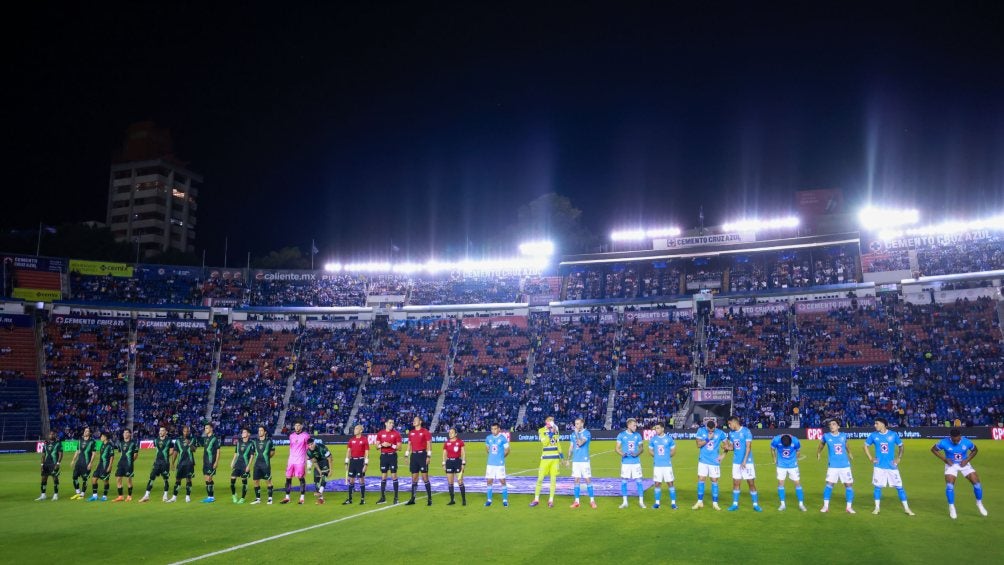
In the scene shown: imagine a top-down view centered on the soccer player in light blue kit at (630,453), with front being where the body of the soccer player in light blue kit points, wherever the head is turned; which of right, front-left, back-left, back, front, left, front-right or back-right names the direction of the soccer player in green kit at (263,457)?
right

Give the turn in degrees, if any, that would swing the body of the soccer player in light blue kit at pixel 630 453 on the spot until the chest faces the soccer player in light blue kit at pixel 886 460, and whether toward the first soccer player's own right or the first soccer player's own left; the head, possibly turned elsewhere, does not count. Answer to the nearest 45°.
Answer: approximately 90° to the first soccer player's own left

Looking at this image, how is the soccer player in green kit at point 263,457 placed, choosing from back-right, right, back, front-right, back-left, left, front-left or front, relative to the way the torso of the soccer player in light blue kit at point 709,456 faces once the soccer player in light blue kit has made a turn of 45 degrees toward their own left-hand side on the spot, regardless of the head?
back-right

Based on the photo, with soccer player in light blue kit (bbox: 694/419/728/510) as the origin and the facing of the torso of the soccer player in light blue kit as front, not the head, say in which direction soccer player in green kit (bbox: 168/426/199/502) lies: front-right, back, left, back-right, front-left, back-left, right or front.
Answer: right

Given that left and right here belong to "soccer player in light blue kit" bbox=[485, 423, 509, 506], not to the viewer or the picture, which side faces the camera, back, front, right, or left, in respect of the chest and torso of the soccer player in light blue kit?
front

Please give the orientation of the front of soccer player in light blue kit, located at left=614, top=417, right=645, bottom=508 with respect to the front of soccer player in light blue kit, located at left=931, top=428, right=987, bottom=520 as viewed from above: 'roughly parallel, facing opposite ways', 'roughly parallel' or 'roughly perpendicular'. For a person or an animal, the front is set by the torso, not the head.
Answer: roughly parallel

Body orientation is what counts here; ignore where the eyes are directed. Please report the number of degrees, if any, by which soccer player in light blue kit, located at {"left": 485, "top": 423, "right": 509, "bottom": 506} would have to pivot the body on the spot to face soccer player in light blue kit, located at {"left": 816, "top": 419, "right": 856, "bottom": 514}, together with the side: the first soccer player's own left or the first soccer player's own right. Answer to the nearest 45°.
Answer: approximately 90° to the first soccer player's own left

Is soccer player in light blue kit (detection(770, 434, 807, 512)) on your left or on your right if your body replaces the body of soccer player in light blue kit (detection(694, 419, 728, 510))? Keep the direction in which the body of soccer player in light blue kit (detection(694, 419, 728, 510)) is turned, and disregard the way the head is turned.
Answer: on your left

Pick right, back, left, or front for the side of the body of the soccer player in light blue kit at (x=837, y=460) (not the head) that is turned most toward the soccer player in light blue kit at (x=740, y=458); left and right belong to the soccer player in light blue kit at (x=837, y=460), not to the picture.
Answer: right

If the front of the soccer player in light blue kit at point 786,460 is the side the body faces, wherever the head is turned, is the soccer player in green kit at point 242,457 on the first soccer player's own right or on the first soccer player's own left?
on the first soccer player's own right

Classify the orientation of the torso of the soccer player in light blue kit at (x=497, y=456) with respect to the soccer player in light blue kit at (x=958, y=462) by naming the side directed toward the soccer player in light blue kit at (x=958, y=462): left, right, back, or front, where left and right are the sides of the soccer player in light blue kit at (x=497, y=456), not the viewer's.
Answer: left

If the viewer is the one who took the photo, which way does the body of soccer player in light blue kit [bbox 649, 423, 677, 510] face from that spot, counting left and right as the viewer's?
facing the viewer

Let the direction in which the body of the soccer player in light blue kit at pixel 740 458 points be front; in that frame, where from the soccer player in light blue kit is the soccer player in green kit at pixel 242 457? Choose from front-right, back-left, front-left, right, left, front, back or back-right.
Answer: front-right

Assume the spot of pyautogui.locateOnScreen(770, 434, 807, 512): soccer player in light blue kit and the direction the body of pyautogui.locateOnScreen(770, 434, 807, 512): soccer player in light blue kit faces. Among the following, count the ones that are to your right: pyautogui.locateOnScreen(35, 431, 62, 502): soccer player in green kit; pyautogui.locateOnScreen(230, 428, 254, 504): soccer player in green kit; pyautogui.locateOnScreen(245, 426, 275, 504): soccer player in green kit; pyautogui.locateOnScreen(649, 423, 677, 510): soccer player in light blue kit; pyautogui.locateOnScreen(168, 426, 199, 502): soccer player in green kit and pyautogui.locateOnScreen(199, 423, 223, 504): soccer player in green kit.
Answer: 6

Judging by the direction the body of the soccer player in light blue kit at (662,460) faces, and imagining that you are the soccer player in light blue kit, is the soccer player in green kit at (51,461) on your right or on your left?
on your right

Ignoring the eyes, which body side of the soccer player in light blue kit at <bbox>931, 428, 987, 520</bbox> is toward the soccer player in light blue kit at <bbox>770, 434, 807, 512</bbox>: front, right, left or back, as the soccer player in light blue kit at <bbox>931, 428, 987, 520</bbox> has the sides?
right

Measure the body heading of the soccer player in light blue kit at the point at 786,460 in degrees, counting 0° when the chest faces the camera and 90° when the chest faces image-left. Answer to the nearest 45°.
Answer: approximately 0°

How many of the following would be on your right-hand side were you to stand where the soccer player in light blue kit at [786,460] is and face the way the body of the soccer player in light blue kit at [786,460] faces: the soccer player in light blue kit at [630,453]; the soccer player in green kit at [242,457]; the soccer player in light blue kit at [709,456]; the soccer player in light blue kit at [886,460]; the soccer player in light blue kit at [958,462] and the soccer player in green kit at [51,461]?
4
